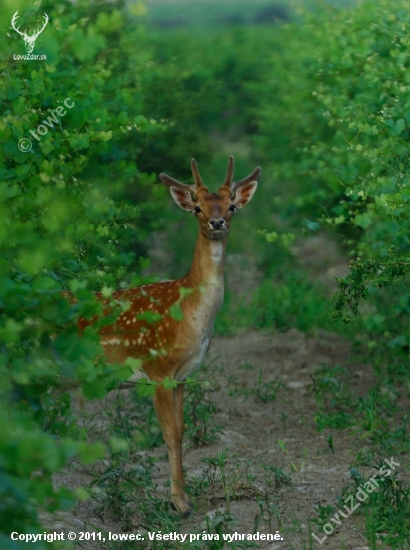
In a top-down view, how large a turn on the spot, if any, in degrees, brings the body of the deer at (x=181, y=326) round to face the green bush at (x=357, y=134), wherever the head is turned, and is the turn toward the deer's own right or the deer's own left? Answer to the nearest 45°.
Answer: approximately 90° to the deer's own left

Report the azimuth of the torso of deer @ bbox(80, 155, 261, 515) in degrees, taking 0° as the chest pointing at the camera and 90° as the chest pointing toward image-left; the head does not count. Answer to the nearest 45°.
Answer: approximately 315°
